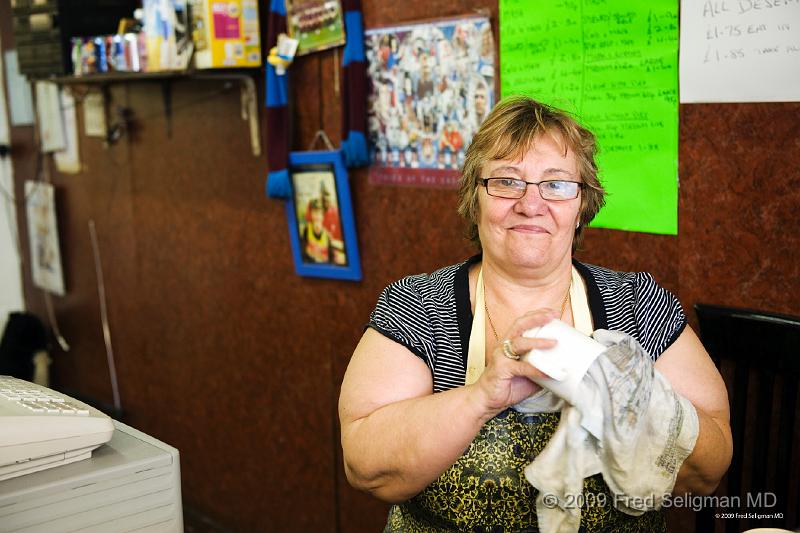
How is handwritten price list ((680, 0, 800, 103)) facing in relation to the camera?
toward the camera

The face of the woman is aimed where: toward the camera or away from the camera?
toward the camera

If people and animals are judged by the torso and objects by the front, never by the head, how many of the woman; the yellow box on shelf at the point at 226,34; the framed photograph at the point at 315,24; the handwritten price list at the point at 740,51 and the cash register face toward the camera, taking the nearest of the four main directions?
4

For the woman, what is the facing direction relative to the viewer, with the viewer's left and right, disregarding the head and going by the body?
facing the viewer

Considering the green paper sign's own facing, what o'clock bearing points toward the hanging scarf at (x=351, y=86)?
The hanging scarf is roughly at 4 o'clock from the green paper sign.

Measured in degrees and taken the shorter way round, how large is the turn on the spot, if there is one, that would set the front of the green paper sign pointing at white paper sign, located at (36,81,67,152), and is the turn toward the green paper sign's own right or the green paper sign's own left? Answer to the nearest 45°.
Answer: approximately 135° to the green paper sign's own right

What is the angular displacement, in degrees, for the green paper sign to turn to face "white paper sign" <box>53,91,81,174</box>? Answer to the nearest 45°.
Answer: approximately 135° to its right

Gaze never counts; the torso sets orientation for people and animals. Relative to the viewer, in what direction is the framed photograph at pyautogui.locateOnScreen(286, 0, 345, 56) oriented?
toward the camera

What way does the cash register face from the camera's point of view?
to the viewer's right

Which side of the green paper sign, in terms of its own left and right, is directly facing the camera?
front

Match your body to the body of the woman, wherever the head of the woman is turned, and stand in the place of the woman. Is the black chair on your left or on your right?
on your left

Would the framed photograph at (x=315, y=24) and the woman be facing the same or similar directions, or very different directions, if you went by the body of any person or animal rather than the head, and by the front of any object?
same or similar directions

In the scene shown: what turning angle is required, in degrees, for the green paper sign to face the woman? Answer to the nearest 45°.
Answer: approximately 45° to its right

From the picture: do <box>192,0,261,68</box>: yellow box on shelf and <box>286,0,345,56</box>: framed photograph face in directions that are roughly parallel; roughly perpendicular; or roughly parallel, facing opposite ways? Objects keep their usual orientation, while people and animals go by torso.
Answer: roughly parallel
